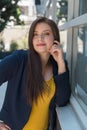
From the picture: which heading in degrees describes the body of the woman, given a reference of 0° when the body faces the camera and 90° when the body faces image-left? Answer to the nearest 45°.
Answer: approximately 315°
